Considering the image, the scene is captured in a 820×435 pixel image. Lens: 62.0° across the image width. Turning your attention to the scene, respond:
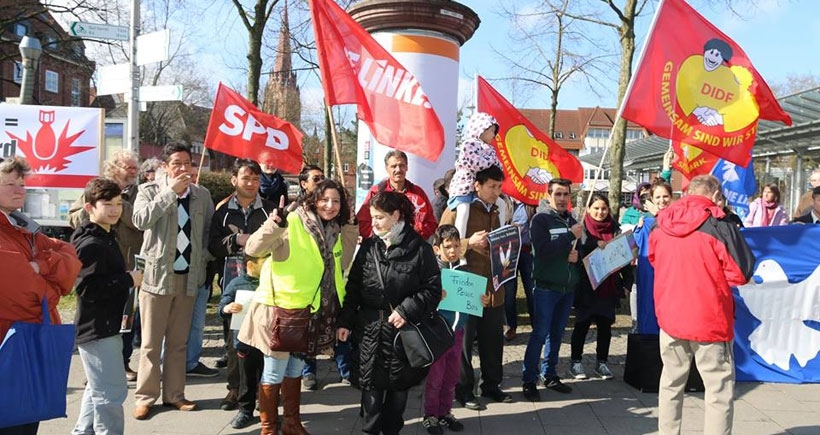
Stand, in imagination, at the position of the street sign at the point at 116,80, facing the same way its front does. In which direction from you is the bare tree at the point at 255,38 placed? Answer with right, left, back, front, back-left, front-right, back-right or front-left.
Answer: back-left

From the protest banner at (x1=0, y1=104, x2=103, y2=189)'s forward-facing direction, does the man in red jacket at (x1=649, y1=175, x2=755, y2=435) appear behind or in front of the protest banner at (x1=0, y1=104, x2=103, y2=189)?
in front

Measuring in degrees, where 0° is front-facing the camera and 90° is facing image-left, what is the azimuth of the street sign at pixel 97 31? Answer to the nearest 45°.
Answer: approximately 0°

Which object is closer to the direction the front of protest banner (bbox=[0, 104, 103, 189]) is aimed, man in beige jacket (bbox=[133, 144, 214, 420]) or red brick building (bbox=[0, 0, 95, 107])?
the man in beige jacket

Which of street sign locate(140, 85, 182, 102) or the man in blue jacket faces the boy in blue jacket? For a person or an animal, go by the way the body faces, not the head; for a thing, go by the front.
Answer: the street sign

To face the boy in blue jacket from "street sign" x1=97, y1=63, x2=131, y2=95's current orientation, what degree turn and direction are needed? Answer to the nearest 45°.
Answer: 0° — it already faces them

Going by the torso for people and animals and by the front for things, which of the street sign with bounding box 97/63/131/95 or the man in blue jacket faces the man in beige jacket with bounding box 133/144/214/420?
the street sign

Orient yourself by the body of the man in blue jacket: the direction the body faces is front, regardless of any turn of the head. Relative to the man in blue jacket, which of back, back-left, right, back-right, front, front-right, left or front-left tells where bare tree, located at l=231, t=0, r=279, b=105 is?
back

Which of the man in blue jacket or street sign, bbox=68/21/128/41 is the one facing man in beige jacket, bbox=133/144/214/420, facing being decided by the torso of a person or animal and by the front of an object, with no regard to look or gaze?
the street sign

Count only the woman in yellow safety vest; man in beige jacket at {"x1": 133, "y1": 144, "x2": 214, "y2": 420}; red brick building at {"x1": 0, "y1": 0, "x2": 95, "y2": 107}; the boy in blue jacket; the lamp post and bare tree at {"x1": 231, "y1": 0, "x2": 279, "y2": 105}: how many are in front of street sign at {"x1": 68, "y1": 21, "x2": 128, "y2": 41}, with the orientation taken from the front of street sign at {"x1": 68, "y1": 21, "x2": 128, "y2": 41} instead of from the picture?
3

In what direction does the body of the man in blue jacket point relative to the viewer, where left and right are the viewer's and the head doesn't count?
facing the viewer and to the right of the viewer

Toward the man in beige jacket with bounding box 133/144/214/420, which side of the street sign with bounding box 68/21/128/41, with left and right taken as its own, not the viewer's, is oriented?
front
